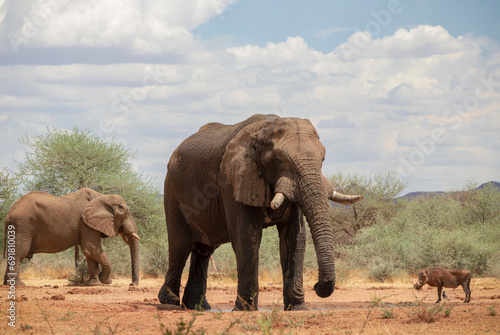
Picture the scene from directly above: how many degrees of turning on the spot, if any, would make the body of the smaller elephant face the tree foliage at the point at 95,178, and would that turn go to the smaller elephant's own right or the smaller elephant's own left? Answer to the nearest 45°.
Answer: approximately 90° to the smaller elephant's own left

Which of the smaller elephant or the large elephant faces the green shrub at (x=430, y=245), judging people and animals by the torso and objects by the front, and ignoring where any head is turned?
the smaller elephant

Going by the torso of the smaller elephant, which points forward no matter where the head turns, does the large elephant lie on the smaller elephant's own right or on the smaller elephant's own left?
on the smaller elephant's own right

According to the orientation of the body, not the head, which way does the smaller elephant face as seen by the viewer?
to the viewer's right

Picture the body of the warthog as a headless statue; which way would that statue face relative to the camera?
to the viewer's left

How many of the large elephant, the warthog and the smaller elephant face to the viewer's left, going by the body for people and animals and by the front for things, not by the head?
1

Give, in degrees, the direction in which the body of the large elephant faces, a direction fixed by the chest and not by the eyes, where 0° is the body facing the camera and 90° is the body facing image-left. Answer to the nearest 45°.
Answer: approximately 315°

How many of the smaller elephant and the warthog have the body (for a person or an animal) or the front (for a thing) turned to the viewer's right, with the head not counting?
1

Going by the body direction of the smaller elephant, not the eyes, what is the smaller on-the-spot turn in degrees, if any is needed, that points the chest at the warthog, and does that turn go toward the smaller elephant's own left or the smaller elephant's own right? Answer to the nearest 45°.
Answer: approximately 45° to the smaller elephant's own right

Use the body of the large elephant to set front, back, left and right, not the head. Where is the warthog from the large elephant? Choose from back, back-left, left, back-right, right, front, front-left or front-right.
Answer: left

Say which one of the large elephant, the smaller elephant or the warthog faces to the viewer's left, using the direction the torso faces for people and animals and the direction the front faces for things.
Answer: the warthog
